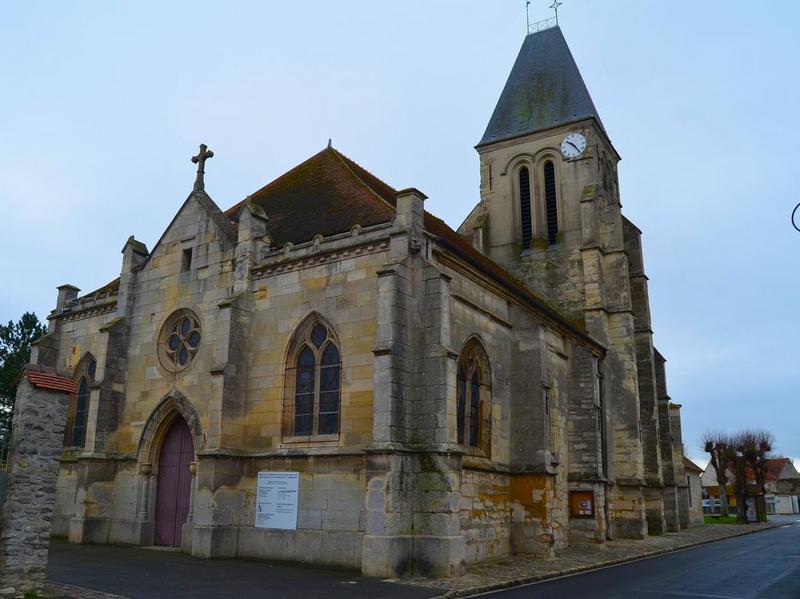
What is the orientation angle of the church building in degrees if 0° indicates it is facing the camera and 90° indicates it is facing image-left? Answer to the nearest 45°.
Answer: approximately 45°

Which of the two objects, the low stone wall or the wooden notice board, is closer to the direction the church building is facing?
the low stone wall

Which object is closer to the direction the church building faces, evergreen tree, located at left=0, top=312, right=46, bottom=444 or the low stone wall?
the low stone wall

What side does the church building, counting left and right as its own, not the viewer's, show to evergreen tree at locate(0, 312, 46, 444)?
right
